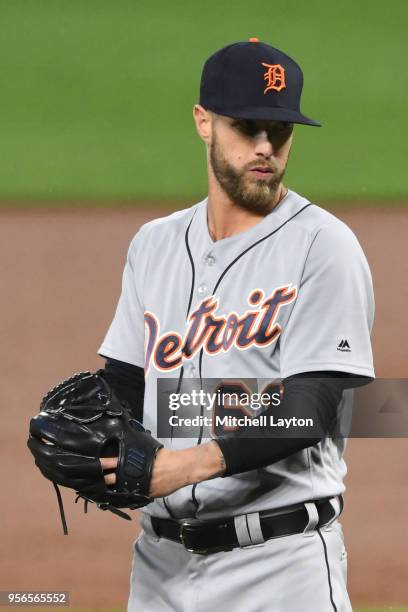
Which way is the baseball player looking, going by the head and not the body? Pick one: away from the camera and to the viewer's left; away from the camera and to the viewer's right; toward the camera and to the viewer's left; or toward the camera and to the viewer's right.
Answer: toward the camera and to the viewer's right

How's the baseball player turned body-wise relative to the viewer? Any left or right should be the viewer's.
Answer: facing the viewer and to the left of the viewer
